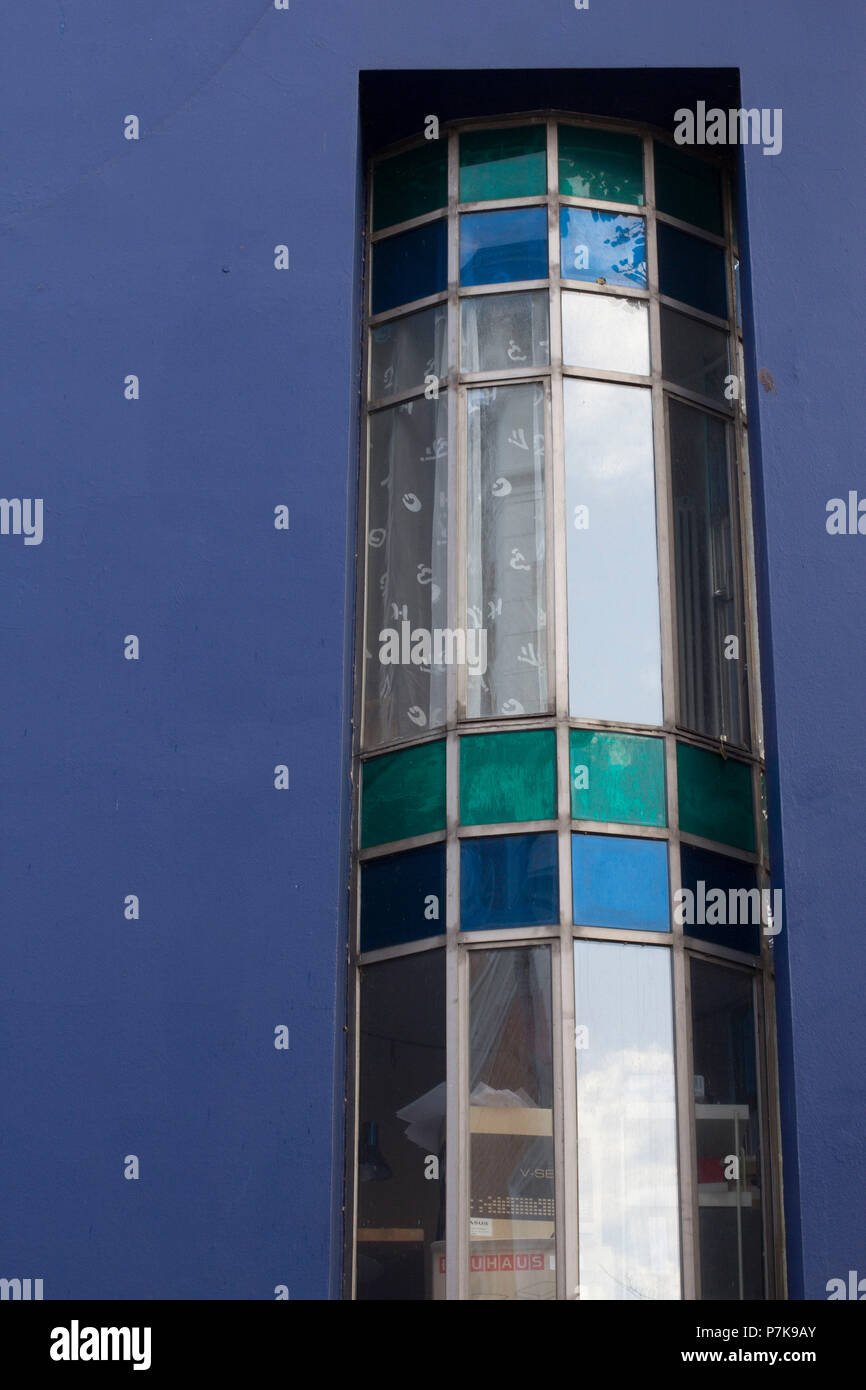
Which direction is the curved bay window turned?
toward the camera
